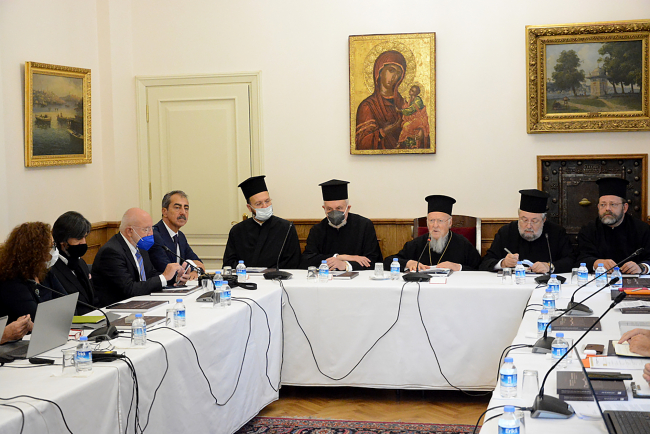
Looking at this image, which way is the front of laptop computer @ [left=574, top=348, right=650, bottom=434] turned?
to the viewer's right

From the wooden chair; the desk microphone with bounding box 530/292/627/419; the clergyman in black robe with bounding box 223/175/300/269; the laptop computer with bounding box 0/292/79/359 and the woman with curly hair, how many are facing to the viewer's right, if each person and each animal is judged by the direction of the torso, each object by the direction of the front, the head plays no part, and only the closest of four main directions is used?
2

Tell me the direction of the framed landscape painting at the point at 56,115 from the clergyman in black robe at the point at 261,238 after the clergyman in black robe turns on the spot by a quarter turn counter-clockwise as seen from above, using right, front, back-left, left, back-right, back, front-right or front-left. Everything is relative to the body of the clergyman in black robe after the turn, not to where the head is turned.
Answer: back

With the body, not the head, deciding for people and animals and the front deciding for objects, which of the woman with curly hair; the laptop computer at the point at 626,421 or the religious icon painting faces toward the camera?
the religious icon painting

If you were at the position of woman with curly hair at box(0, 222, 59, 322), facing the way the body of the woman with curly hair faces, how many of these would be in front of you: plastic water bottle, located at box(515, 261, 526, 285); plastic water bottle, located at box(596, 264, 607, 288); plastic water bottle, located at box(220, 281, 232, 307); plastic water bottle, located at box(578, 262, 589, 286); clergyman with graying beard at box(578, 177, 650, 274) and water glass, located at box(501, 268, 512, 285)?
6

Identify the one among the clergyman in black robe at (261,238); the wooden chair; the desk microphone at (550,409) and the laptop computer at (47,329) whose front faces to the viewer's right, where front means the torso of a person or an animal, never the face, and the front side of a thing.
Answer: the desk microphone

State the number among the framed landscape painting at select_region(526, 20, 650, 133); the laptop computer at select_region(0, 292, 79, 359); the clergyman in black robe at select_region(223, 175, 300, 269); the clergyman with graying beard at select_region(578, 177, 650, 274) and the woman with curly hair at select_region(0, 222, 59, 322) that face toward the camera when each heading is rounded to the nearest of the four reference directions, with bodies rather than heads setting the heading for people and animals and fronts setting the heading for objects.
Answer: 3

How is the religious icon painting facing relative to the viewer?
toward the camera

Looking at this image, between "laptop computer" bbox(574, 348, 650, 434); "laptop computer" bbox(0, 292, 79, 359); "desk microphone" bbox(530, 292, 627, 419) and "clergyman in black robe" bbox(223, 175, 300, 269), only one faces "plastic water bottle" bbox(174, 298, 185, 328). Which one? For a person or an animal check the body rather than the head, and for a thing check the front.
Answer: the clergyman in black robe

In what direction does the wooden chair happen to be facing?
toward the camera

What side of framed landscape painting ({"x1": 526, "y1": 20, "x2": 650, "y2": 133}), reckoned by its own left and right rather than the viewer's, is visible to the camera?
front

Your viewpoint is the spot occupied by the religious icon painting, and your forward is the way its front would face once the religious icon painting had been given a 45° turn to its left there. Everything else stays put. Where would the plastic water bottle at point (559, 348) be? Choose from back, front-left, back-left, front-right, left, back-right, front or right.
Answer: front-right

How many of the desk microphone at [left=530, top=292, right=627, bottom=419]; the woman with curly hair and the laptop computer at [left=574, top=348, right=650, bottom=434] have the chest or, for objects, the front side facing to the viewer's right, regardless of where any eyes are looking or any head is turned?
3

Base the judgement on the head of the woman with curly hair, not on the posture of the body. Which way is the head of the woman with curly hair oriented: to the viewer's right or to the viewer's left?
to the viewer's right

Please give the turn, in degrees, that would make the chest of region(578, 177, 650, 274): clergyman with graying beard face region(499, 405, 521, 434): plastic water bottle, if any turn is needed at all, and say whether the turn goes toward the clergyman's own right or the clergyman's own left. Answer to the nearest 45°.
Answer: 0° — they already face it

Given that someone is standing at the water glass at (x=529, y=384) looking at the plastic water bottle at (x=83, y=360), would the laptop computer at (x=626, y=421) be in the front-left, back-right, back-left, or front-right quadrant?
back-left

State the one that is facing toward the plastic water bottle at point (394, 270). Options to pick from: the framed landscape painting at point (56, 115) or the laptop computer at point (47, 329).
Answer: the framed landscape painting
